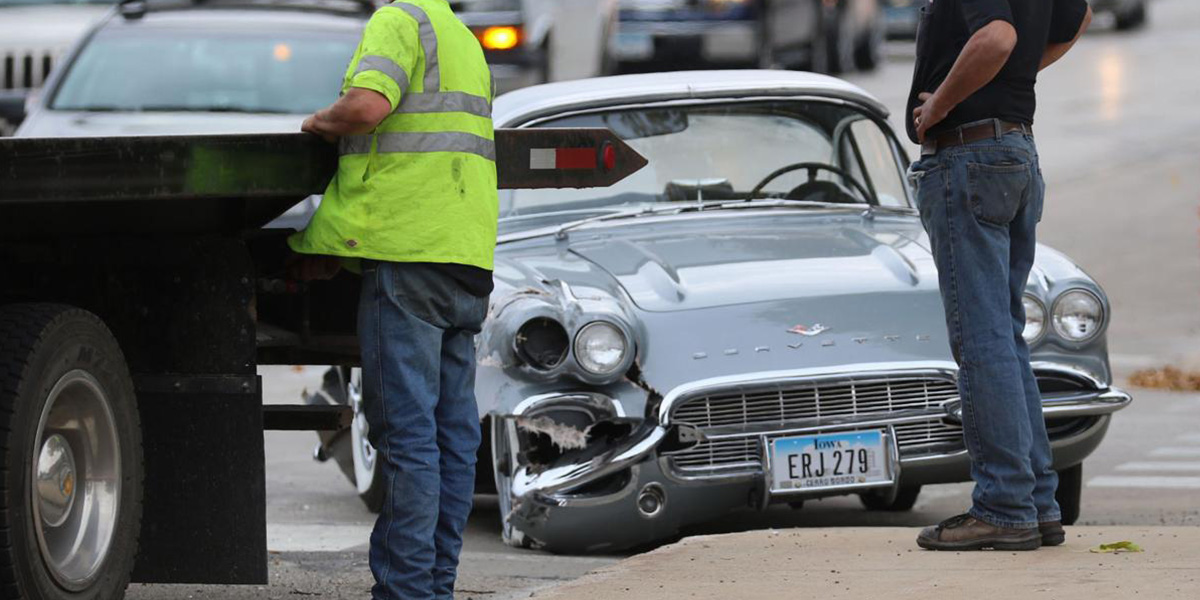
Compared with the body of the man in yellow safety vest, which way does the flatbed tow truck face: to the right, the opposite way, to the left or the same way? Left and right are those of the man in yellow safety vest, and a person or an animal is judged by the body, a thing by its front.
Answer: to the left

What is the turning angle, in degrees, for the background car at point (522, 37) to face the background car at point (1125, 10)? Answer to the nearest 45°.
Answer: approximately 180°

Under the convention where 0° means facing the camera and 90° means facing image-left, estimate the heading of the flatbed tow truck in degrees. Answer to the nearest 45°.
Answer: approximately 45°

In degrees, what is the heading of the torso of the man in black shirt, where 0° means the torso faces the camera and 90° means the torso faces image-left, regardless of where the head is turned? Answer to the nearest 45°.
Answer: approximately 135°

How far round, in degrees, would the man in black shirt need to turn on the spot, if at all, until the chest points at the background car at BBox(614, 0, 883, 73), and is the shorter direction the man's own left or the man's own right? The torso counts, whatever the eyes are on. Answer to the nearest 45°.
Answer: approximately 45° to the man's own right
